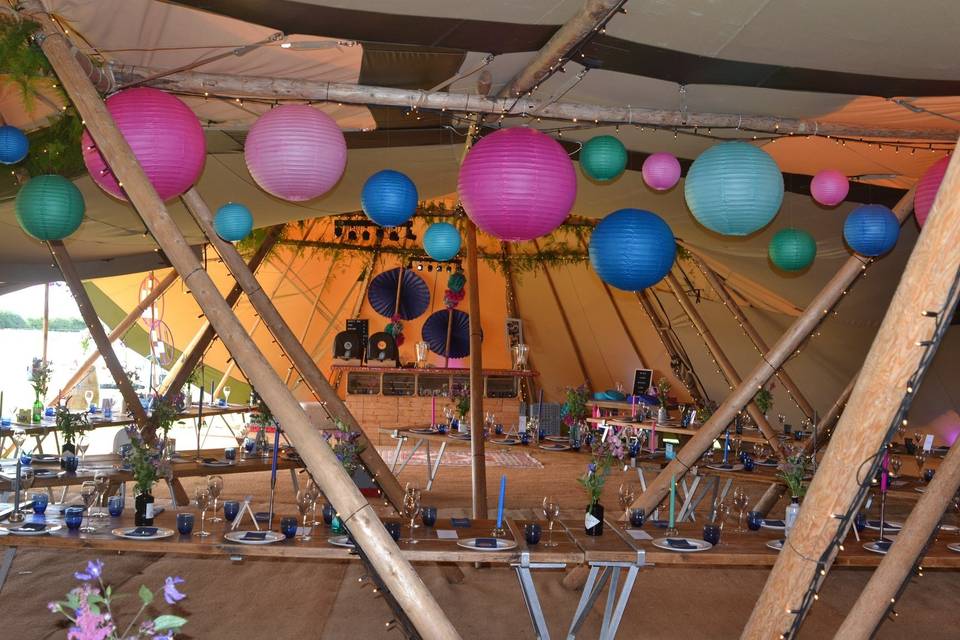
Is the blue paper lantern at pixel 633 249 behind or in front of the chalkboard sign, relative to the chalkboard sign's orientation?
in front

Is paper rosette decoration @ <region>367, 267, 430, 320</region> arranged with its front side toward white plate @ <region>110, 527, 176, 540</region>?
yes

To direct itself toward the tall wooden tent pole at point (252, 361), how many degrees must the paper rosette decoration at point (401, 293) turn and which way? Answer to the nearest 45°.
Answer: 0° — it already faces it

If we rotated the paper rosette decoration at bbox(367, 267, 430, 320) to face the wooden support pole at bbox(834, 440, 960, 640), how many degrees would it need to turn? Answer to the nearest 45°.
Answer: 0° — it already faces it

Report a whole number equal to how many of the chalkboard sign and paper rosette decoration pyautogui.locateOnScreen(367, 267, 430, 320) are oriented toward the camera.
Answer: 2

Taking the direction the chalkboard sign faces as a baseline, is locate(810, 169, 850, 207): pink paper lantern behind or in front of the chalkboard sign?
in front

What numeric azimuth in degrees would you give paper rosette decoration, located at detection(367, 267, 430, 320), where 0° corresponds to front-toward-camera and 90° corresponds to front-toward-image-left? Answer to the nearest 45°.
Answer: approximately 0°

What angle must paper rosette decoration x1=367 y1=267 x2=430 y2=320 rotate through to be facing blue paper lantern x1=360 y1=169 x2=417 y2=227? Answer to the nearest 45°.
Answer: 0° — it already faces it

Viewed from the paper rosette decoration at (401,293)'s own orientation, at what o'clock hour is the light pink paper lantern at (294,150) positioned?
The light pink paper lantern is roughly at 12 o'clock from the paper rosette decoration.

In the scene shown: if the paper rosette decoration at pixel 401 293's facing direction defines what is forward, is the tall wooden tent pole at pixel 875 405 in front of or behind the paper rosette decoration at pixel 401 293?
in front

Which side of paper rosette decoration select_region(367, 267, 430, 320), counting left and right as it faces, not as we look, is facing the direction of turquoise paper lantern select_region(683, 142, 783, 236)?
front

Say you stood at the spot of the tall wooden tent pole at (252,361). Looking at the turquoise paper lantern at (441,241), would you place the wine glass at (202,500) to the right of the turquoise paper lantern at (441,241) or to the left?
left

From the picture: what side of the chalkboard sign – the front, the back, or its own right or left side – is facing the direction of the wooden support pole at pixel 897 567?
front
